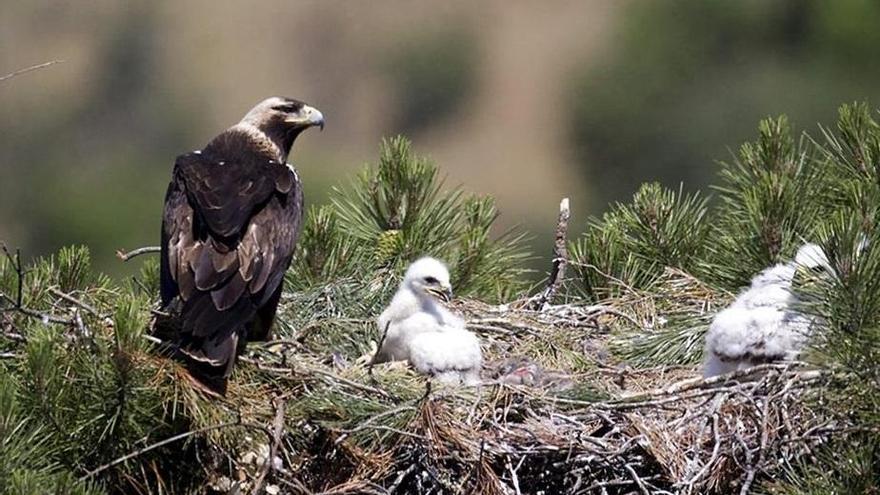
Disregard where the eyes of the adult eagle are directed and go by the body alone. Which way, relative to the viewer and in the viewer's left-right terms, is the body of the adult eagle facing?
facing away from the viewer and to the right of the viewer

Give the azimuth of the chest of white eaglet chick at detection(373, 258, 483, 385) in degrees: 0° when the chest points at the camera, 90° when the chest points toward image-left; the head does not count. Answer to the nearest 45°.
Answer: approximately 315°

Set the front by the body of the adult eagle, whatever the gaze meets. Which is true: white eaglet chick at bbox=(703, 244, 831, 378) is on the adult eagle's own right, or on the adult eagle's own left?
on the adult eagle's own right

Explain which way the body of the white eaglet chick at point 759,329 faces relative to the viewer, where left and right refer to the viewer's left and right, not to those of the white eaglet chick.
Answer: facing to the right of the viewer

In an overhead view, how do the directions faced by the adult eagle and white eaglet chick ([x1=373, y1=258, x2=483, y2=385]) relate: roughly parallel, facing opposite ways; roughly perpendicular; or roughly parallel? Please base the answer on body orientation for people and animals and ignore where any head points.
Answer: roughly perpendicular
